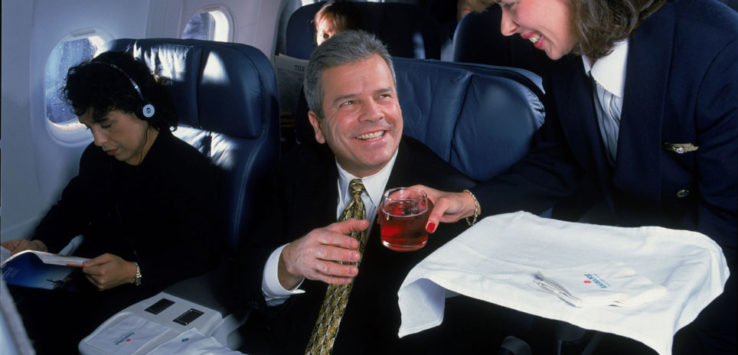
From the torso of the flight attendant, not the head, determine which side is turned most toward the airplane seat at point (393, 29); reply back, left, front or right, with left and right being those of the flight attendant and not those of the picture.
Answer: right

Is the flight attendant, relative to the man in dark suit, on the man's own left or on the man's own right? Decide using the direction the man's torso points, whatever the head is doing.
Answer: on the man's own left

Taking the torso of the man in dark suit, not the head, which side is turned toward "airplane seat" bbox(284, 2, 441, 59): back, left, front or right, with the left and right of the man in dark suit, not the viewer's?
back

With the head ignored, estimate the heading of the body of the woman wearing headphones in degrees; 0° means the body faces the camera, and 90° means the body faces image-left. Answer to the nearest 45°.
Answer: approximately 45°

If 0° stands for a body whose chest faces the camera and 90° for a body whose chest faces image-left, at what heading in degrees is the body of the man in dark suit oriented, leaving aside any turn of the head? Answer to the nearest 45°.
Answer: approximately 0°

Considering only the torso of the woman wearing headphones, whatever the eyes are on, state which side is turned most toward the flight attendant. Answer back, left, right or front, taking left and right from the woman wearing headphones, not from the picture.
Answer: left

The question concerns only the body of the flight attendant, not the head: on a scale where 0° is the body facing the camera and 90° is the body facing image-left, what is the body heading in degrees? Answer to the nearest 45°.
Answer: approximately 45°

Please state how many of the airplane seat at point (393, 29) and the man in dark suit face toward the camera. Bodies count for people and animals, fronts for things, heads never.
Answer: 2

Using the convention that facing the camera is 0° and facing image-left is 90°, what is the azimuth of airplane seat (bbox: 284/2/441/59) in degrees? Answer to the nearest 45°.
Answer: approximately 0°

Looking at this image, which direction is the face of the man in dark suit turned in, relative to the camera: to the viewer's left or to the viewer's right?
to the viewer's right
